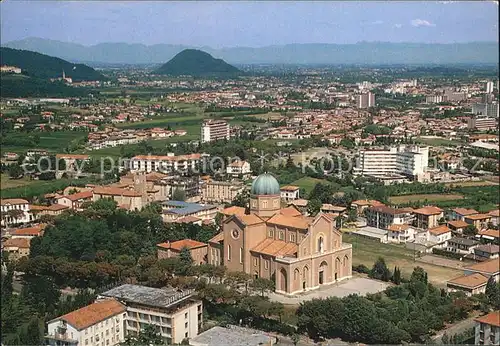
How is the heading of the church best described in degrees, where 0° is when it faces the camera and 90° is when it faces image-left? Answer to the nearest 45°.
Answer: approximately 315°

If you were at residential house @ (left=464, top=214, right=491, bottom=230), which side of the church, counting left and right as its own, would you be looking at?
left

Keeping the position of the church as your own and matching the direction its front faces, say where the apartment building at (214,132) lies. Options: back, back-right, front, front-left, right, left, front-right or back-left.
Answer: back-left

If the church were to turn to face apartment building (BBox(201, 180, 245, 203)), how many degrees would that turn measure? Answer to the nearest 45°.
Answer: approximately 135° to its left

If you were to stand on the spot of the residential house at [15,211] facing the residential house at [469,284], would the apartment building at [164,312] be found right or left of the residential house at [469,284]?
right

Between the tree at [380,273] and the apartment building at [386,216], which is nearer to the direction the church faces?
the tree

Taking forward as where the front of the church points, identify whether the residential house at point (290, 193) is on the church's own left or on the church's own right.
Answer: on the church's own left

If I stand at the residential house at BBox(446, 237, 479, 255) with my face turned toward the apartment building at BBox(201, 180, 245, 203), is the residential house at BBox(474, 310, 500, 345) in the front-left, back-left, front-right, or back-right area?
back-left

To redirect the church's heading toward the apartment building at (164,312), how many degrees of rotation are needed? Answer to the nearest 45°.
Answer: approximately 90° to its right

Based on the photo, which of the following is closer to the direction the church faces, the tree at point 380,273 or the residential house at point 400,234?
the tree

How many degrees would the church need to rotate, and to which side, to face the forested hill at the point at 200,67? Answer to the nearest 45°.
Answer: approximately 135° to its left

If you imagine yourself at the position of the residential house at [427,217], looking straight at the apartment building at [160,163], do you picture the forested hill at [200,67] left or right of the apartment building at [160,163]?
right

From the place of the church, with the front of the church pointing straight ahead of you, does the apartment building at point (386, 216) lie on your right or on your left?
on your left
